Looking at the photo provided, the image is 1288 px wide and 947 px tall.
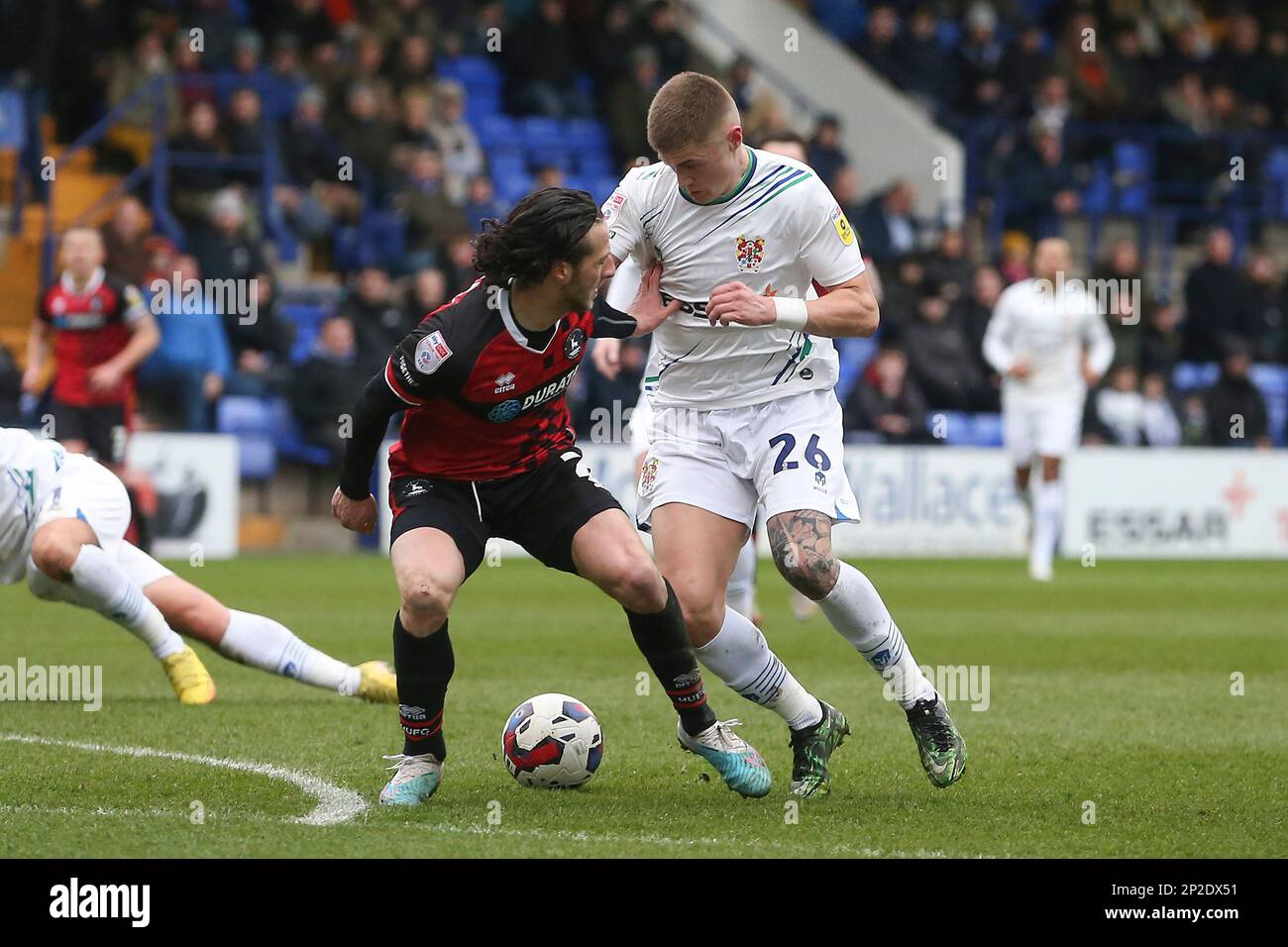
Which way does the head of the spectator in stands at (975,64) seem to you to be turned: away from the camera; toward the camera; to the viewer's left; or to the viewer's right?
toward the camera

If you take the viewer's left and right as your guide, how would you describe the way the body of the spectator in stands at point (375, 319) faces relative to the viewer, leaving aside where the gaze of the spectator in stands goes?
facing the viewer

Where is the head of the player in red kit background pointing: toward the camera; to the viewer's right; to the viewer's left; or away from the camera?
toward the camera

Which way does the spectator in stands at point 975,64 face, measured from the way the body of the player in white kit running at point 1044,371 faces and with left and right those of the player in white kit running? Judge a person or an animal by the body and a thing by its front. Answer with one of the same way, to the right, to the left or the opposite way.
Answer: the same way

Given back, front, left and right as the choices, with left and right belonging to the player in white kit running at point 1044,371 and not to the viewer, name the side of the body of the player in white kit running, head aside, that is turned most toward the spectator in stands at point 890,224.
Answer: back

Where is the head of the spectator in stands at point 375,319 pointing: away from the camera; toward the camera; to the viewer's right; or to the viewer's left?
toward the camera

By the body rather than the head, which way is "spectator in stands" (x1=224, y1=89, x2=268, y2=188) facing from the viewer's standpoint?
toward the camera

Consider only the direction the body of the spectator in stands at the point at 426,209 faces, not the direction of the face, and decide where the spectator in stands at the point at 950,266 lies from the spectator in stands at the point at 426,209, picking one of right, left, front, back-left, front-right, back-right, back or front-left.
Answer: left

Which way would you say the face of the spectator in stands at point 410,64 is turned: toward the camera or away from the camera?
toward the camera

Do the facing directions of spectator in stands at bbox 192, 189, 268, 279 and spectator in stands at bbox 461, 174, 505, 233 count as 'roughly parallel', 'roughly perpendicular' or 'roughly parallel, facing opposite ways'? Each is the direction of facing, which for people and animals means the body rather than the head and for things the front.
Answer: roughly parallel

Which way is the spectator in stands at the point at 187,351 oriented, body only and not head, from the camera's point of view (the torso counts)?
toward the camera

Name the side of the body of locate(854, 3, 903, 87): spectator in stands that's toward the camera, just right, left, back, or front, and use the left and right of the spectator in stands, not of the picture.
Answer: front

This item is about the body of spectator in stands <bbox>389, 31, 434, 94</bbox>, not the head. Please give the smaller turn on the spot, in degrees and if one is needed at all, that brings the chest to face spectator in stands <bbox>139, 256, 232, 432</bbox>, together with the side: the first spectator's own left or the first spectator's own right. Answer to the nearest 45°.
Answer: approximately 45° to the first spectator's own right
